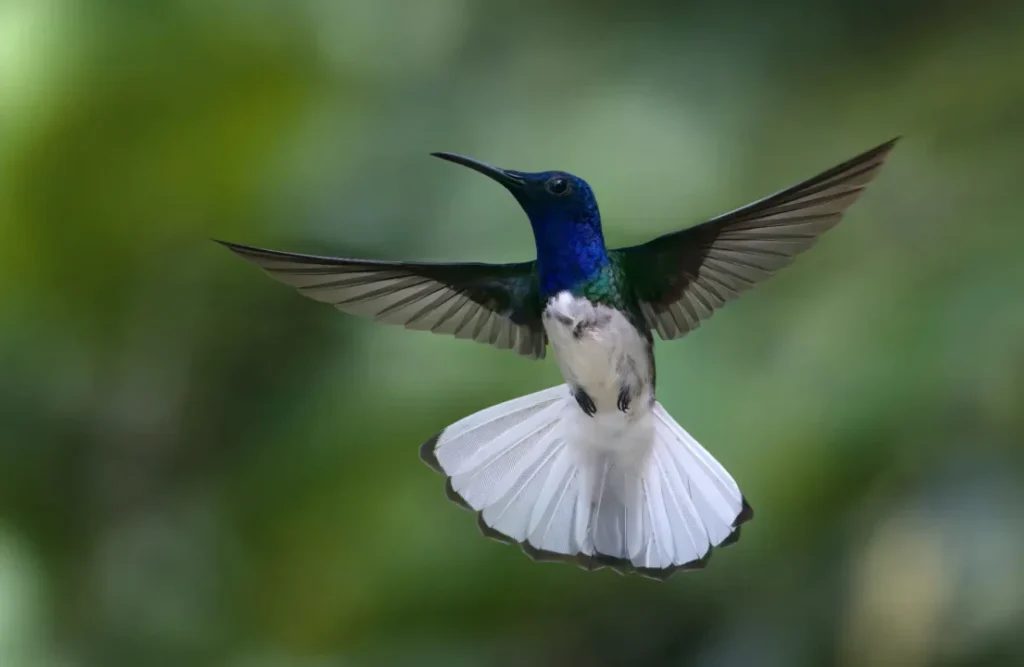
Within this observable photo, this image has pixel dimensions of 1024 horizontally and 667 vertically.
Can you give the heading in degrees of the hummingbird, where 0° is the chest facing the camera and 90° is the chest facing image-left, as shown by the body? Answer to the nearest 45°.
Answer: approximately 45°
